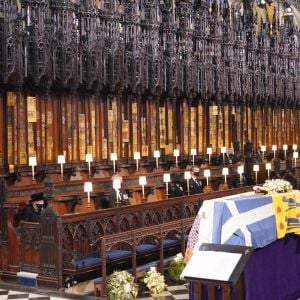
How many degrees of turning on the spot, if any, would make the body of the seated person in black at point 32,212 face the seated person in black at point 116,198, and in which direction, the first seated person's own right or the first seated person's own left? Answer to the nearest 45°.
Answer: approximately 45° to the first seated person's own left

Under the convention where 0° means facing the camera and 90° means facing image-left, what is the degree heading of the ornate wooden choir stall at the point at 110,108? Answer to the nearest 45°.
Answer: approximately 315°

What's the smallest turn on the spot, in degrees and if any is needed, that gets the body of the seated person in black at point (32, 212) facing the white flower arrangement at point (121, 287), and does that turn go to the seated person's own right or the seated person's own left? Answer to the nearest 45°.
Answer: approximately 45° to the seated person's own right

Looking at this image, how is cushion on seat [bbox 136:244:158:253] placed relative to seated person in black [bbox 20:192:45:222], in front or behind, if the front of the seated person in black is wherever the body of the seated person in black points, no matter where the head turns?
in front

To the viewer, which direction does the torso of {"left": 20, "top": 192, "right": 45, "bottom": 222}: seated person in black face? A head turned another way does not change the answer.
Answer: to the viewer's right

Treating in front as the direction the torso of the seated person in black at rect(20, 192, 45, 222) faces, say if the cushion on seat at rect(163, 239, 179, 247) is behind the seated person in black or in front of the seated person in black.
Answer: in front
